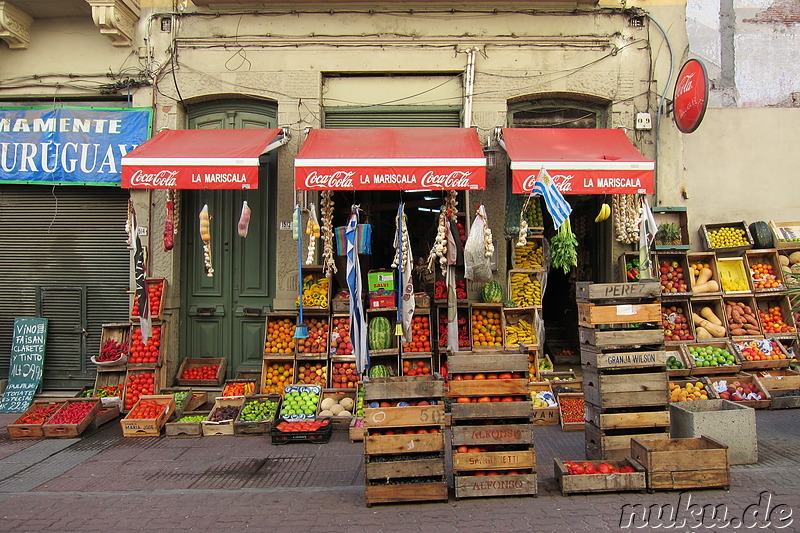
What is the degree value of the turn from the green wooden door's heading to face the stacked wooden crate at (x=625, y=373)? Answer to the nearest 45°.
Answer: approximately 45° to its left

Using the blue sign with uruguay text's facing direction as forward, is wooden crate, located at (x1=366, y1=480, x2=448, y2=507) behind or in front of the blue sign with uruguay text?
in front

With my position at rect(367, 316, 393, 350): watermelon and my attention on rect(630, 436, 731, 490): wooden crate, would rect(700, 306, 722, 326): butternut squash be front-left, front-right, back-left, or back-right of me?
front-left

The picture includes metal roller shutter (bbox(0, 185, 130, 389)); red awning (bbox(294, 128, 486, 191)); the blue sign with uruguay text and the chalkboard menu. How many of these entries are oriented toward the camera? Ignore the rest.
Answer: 4

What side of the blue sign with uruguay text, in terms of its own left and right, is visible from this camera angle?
front

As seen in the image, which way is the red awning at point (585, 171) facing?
toward the camera

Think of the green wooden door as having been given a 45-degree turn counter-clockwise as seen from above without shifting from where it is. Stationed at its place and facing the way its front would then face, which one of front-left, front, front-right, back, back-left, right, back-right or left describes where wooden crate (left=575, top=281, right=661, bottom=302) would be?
front

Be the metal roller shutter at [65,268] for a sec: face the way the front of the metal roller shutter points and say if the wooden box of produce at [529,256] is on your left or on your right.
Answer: on your left

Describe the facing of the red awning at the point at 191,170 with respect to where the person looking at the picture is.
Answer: facing the viewer

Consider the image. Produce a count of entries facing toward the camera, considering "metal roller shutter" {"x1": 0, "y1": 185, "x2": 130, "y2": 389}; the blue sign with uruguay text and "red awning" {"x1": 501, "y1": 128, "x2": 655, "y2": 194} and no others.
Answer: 3

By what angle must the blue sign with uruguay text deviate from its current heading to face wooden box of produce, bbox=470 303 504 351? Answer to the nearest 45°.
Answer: approximately 45° to its left

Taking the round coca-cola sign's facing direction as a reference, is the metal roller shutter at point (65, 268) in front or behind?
in front
